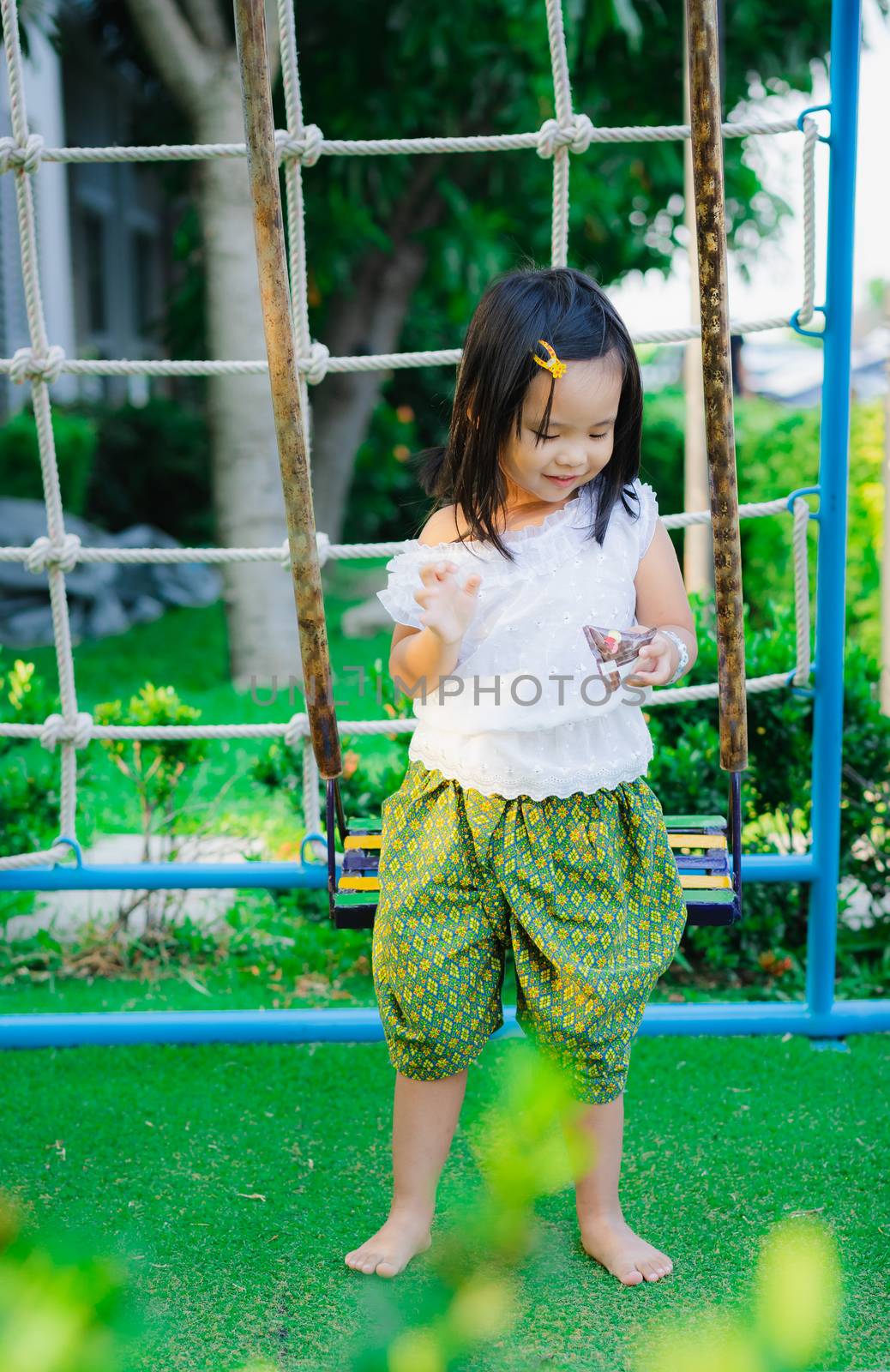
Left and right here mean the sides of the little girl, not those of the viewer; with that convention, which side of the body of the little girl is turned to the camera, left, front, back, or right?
front

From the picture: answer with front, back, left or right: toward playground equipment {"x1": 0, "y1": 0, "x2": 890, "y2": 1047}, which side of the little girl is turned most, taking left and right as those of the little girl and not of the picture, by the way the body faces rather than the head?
back

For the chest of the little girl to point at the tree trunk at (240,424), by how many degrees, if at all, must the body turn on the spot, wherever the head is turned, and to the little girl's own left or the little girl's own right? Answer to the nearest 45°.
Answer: approximately 180°
